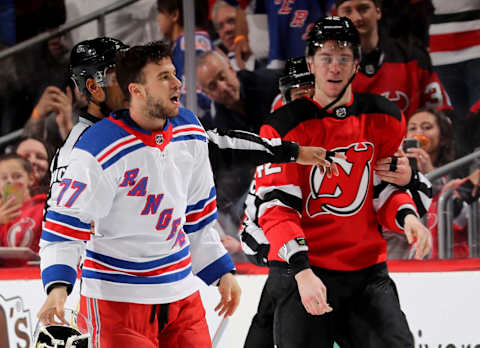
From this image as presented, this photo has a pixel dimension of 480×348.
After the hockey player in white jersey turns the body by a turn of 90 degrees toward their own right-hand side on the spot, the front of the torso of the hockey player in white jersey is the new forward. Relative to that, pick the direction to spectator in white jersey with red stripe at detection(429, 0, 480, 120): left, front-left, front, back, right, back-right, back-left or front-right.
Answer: back

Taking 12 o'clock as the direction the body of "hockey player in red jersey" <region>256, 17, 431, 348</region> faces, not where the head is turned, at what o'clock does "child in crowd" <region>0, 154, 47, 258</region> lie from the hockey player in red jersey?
The child in crowd is roughly at 4 o'clock from the hockey player in red jersey.

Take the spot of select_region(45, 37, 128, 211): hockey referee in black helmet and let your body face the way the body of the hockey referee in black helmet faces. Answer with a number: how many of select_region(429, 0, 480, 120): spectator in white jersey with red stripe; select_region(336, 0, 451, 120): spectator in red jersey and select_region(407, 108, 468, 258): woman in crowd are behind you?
0

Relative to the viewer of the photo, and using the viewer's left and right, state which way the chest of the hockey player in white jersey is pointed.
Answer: facing the viewer and to the right of the viewer

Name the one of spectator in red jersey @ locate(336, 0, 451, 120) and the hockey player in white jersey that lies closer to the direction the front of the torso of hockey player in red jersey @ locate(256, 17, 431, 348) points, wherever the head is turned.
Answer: the hockey player in white jersey

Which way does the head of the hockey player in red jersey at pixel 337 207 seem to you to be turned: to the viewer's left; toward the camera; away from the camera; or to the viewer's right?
toward the camera

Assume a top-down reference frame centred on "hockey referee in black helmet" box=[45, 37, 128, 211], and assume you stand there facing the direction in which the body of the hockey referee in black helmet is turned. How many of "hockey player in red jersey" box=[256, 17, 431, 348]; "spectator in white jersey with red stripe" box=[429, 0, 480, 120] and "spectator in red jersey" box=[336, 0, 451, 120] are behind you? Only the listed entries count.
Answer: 0

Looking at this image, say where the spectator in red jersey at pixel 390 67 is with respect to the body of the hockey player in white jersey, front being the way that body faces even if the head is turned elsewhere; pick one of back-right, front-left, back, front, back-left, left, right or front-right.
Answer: left

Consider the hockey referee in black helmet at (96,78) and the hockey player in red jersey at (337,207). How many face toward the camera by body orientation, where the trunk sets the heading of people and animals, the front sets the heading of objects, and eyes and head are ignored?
1

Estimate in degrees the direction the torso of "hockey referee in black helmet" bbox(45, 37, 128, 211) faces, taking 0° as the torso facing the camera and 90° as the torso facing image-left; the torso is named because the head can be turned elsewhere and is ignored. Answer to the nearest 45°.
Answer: approximately 270°

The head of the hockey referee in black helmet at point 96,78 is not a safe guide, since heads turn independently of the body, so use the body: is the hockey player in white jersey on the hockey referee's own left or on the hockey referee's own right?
on the hockey referee's own right

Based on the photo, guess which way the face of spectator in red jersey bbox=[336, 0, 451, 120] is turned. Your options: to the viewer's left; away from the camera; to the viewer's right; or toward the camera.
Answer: toward the camera

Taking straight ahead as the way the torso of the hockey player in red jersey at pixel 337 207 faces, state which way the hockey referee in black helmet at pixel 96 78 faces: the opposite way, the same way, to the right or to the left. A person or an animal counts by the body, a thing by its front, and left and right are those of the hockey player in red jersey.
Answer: to the left

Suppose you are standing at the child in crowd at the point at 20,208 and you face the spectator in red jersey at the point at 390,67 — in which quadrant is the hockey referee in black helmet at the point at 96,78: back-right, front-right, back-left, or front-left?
front-right

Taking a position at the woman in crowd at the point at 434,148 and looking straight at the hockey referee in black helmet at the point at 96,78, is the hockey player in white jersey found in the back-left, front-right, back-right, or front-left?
front-left

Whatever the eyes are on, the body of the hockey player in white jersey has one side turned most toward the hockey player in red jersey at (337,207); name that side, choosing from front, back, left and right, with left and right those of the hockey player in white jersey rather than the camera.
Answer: left

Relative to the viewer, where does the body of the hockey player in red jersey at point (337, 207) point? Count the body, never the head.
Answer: toward the camera
